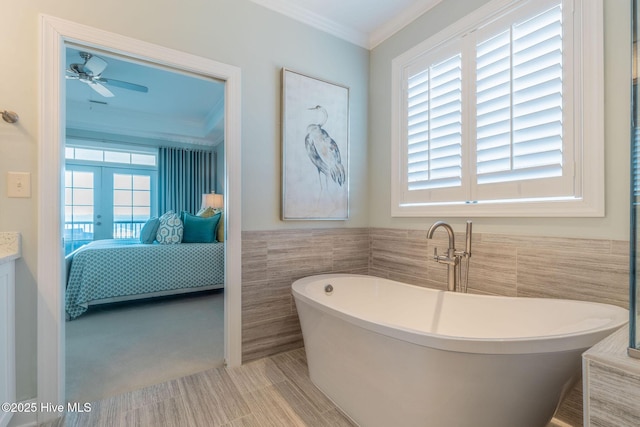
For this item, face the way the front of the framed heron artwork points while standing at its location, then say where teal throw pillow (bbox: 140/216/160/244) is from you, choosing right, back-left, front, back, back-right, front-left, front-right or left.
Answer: back

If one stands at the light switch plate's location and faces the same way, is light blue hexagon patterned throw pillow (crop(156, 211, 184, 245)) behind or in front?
behind

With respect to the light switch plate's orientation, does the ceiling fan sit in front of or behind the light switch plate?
behind

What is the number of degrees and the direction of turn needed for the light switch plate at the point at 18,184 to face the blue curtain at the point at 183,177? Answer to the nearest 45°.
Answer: approximately 135° to its left

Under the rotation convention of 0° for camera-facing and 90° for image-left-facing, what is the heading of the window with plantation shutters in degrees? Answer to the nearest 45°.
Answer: approximately 45°

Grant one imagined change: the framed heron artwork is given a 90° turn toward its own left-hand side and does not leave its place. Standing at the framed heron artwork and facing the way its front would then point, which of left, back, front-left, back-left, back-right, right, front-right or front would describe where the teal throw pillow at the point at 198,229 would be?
left

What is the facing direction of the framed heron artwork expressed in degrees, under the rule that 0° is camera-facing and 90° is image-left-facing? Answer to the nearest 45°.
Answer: approximately 315°

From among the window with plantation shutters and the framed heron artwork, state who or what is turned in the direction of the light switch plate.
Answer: the window with plantation shutters

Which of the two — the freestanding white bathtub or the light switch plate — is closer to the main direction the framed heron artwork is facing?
the freestanding white bathtub

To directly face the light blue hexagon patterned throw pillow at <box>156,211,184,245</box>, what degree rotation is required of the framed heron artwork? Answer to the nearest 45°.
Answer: approximately 180°

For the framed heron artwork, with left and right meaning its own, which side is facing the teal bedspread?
back
